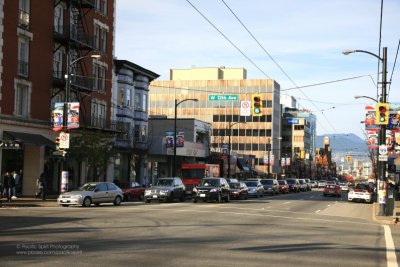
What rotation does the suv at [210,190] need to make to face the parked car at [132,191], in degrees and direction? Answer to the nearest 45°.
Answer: approximately 90° to its right

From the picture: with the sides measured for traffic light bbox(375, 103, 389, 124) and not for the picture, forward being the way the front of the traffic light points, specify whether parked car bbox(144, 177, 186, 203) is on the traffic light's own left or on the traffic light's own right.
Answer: on the traffic light's own right

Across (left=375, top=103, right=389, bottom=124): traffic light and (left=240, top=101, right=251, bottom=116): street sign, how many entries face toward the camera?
2

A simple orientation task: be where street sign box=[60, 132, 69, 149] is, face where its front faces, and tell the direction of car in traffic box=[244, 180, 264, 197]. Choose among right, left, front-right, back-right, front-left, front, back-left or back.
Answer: back-left

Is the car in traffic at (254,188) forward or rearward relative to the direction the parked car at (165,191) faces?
rearward

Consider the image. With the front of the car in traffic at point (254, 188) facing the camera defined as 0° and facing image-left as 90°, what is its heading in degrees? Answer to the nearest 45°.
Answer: approximately 45°

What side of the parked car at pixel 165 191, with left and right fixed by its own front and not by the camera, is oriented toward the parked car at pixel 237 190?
back

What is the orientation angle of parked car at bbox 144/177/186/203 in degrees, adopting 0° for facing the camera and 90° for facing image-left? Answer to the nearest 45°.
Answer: approximately 45°

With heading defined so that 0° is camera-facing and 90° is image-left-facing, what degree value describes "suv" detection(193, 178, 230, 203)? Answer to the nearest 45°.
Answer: approximately 45°

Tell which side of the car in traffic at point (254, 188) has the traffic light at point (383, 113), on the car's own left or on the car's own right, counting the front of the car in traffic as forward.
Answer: on the car's own left
